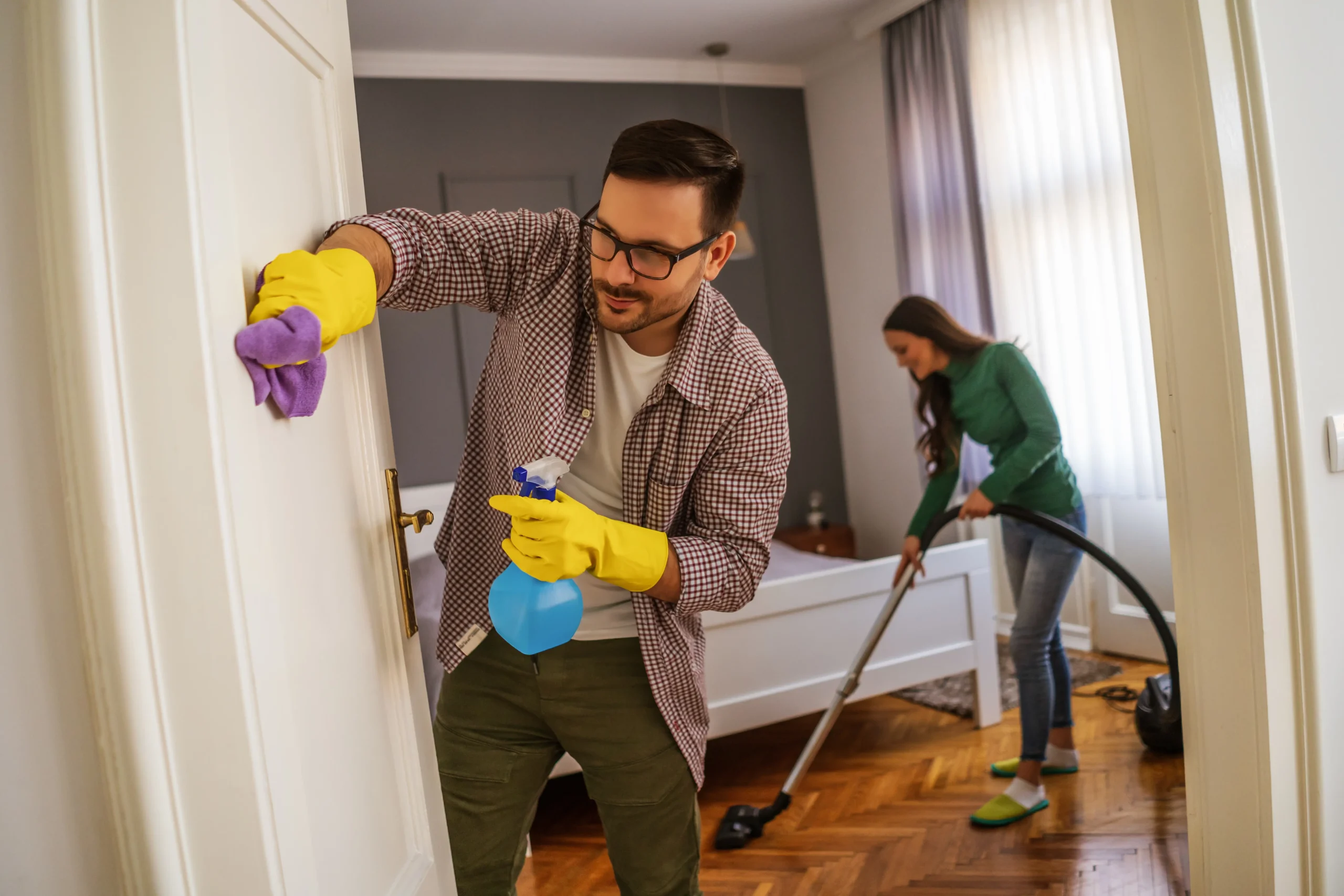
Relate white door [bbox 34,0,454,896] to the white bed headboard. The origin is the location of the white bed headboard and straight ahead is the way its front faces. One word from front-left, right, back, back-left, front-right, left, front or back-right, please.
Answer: front-right

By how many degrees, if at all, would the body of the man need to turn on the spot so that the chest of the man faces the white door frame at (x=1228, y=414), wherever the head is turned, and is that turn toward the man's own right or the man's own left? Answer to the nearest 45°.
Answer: approximately 135° to the man's own left

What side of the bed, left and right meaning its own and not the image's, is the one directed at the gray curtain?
left

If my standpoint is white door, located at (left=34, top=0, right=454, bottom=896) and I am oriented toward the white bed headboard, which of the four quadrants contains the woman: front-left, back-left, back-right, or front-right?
front-right

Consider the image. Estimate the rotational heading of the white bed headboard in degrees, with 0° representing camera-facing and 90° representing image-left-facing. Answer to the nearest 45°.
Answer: approximately 315°

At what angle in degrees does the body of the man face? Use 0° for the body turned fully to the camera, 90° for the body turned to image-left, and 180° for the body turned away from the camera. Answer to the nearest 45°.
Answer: approximately 45°

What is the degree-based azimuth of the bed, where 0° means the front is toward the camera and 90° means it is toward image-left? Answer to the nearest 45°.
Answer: approximately 315°

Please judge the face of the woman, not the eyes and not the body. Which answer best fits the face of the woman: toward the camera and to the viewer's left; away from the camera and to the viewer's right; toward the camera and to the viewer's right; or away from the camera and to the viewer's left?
toward the camera and to the viewer's left

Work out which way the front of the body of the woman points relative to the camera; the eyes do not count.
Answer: to the viewer's left

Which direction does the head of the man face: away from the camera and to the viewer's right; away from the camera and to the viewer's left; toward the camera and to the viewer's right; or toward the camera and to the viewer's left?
toward the camera and to the viewer's left

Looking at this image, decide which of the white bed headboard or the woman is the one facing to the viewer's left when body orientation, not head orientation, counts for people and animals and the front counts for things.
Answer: the woman

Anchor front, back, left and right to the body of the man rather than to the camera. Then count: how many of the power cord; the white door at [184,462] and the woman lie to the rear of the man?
2
